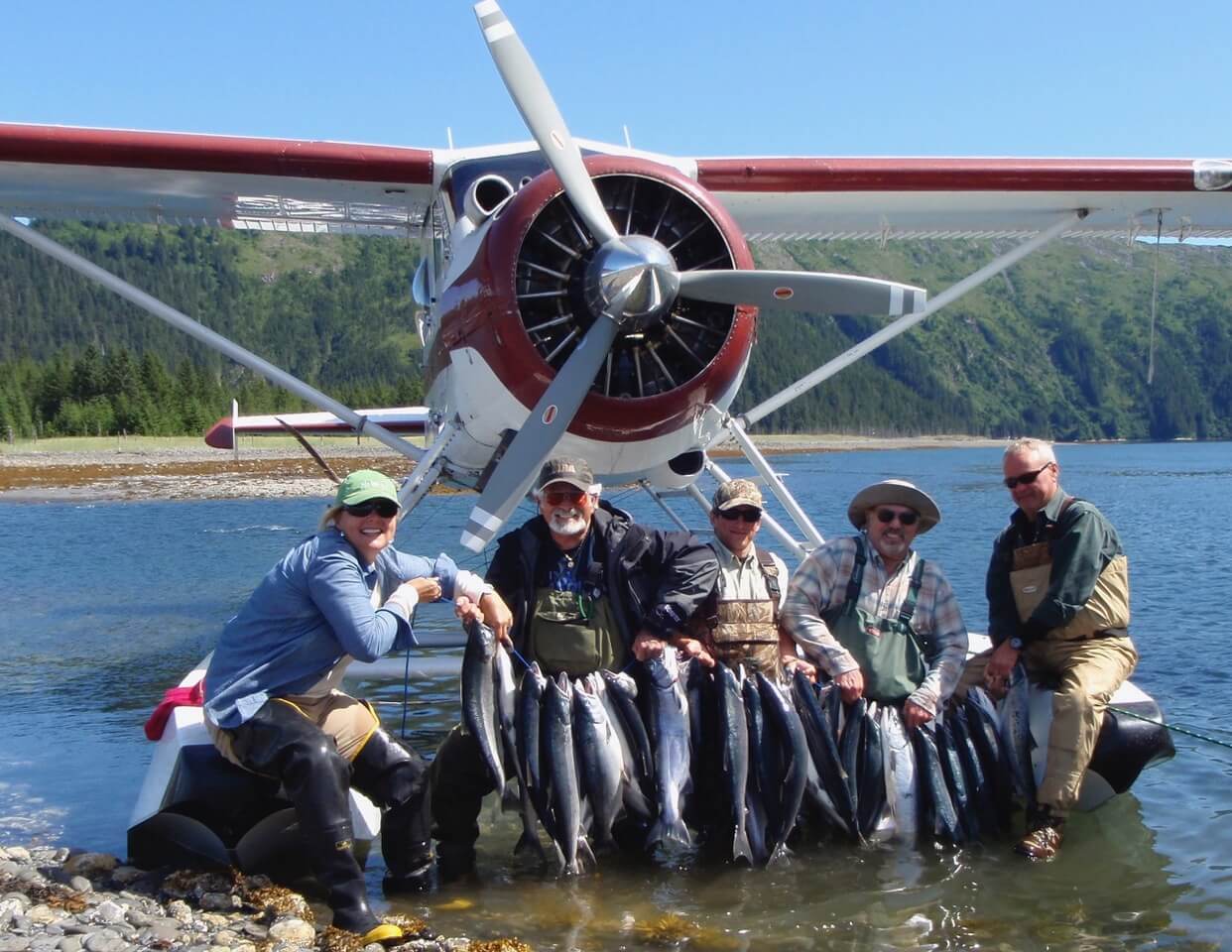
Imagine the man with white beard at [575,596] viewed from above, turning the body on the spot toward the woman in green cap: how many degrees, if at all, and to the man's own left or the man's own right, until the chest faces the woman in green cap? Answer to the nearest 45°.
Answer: approximately 45° to the man's own right

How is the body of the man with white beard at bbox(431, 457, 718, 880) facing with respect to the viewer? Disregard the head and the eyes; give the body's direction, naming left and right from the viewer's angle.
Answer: facing the viewer

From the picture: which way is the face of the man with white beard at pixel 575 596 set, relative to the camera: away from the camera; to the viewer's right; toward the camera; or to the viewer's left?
toward the camera

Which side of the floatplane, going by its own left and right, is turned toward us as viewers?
front

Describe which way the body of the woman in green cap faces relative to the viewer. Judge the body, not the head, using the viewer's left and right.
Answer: facing the viewer and to the right of the viewer

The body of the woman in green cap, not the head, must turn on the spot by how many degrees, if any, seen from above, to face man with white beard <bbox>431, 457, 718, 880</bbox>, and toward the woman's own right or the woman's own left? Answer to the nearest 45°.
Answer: approximately 90° to the woman's own left
